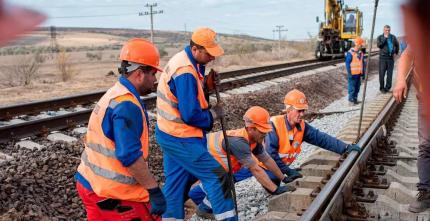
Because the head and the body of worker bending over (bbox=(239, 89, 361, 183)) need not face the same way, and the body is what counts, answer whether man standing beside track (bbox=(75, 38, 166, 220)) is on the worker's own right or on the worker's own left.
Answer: on the worker's own right

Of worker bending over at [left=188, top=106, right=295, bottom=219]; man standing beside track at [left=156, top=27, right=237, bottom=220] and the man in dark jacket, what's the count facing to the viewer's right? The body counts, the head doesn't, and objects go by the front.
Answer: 2

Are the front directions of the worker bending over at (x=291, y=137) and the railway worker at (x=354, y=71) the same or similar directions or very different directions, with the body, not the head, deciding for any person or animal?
same or similar directions

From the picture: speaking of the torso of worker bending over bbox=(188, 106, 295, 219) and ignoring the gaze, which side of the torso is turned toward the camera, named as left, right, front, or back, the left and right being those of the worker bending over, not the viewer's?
right

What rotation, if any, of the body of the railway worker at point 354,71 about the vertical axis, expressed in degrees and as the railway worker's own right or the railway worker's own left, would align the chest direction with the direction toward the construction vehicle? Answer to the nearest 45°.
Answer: approximately 135° to the railway worker's own left

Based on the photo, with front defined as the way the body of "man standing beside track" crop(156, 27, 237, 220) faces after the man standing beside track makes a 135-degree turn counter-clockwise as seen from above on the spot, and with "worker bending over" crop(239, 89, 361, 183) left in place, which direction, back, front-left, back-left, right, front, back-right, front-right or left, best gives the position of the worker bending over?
right

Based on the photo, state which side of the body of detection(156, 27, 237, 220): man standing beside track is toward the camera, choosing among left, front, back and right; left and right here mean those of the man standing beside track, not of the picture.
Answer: right

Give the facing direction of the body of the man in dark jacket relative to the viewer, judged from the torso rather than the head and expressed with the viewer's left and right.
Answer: facing the viewer

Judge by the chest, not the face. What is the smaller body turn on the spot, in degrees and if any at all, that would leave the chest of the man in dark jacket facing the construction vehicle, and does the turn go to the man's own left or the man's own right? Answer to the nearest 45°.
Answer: approximately 180°

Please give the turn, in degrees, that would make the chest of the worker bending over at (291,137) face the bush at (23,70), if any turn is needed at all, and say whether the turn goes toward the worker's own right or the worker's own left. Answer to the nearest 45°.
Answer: approximately 180°

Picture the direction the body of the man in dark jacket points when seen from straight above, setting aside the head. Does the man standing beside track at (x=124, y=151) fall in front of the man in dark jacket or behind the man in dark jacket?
in front

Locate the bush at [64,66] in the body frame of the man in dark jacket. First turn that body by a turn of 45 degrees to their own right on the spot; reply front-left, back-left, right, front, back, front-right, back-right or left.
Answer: front-right

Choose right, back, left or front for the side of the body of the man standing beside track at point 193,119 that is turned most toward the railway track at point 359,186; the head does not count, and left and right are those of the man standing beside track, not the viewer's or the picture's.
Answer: front

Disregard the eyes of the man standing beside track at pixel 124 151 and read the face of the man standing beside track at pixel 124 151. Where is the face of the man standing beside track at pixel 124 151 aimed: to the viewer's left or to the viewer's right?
to the viewer's right

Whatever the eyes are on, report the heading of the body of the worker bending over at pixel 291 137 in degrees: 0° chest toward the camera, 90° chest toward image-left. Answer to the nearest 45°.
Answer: approximately 315°

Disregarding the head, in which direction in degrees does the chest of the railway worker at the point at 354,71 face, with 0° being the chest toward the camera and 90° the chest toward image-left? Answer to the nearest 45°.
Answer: approximately 315°
